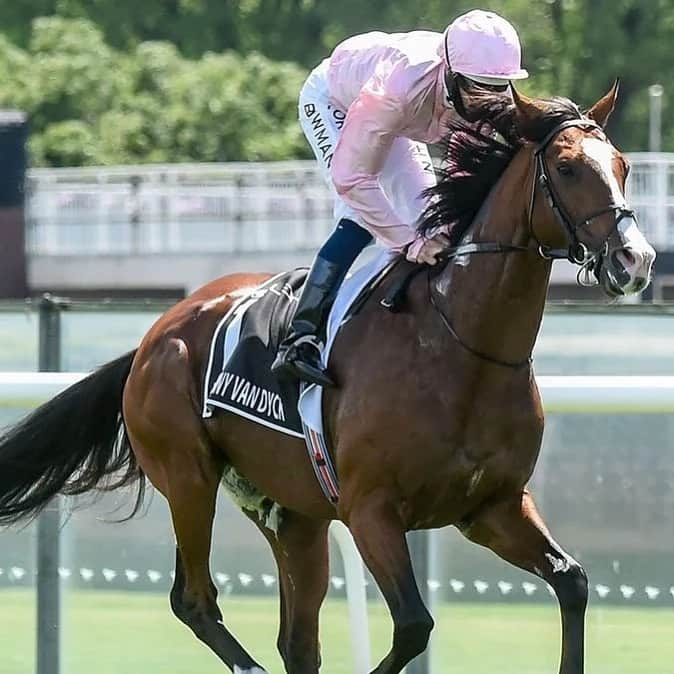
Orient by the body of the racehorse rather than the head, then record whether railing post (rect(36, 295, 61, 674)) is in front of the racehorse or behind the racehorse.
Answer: behind

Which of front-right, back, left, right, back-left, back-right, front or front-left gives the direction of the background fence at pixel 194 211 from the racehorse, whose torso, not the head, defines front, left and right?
back-left

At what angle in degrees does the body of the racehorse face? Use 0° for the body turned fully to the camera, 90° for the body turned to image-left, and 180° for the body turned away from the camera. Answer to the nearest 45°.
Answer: approximately 315°
